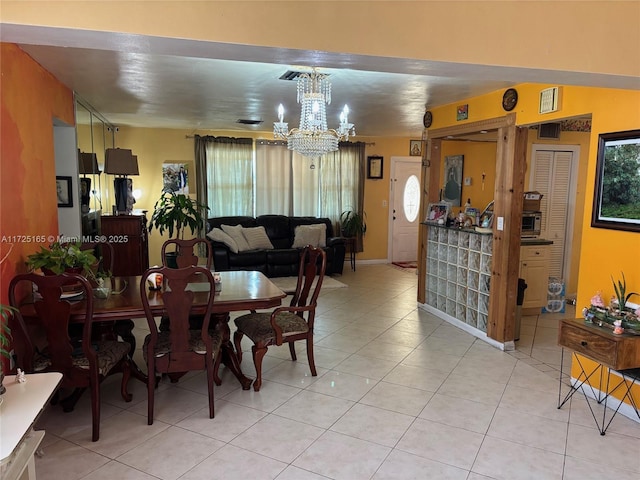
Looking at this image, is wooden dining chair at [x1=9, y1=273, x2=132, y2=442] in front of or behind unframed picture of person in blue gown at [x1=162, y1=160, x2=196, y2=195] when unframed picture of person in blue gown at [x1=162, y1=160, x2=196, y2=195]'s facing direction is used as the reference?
in front

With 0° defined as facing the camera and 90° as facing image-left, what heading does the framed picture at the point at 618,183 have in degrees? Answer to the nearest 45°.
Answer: approximately 45°

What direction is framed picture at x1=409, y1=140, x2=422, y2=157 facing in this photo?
toward the camera

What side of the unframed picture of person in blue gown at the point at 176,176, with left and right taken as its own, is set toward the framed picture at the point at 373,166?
left

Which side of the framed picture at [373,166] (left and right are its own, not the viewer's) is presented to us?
front

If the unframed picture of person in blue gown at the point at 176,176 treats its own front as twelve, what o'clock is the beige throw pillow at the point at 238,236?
The beige throw pillow is roughly at 10 o'clock from the unframed picture of person in blue gown.

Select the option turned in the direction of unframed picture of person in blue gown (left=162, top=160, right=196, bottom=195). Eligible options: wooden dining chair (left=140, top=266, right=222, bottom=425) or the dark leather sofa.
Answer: the wooden dining chair

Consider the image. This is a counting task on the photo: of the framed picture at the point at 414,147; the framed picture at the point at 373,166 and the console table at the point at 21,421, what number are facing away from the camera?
0

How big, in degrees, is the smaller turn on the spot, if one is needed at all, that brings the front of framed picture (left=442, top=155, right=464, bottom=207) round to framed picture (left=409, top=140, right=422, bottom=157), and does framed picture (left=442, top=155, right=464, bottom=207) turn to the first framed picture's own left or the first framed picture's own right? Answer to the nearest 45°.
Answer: approximately 90° to the first framed picture's own right

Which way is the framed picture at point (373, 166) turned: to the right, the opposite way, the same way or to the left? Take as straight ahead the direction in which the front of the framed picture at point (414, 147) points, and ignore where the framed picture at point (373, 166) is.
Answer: the same way

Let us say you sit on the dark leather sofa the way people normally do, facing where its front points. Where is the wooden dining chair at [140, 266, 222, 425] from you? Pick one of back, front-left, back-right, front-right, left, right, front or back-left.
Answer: front

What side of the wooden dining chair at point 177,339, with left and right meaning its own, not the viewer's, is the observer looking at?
back

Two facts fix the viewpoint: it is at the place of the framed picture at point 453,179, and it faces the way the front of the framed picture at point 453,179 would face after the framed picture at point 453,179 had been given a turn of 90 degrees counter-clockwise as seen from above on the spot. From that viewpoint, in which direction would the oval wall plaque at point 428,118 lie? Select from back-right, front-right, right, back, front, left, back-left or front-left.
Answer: front-right

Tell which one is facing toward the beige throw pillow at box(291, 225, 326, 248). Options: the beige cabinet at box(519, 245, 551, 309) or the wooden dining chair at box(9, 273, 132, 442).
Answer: the wooden dining chair
